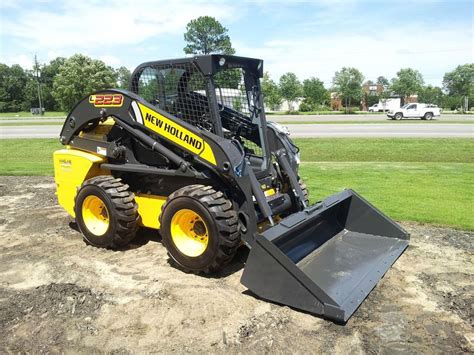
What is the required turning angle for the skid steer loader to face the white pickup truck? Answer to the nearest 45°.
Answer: approximately 90° to its left

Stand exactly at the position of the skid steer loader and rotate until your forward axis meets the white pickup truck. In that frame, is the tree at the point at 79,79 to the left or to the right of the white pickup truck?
left

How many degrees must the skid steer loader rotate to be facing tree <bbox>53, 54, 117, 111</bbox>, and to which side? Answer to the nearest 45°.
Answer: approximately 135° to its left

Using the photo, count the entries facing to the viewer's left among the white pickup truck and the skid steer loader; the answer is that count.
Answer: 1

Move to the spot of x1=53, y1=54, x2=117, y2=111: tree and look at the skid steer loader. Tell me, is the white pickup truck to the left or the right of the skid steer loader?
left

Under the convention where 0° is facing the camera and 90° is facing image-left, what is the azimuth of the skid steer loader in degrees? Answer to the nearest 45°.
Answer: approximately 315°

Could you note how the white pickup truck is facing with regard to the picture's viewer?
facing to the left of the viewer

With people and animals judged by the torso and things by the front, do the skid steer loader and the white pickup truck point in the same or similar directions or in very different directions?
very different directions

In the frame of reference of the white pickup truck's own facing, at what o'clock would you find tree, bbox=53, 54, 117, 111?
The tree is roughly at 12 o'clock from the white pickup truck.
